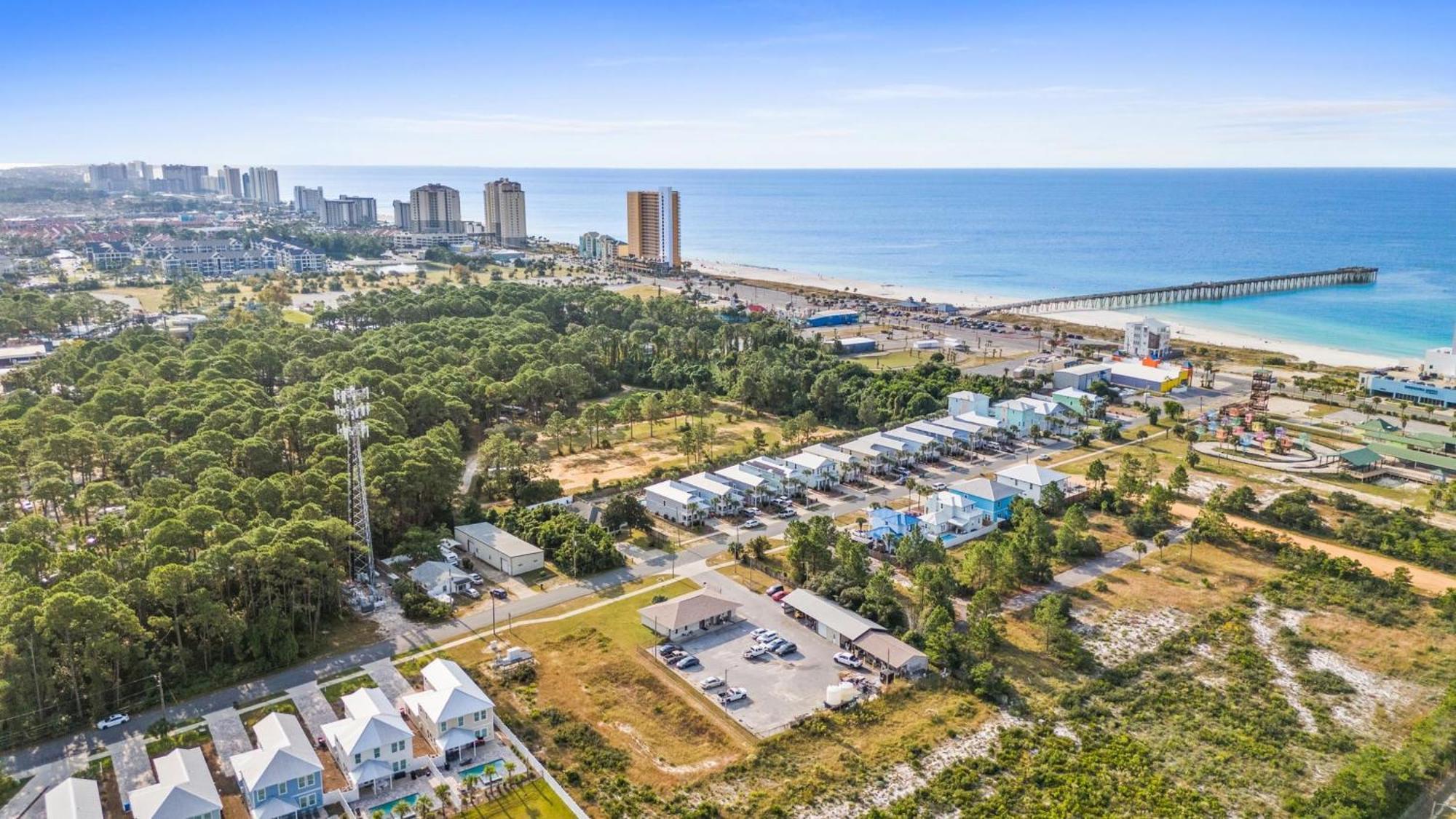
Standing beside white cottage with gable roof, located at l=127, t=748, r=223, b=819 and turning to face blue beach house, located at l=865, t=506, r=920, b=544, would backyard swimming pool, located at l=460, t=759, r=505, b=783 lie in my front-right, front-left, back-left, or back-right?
front-right

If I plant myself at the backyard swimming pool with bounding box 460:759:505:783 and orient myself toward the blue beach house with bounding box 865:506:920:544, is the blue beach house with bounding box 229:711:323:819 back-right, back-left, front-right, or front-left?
back-left

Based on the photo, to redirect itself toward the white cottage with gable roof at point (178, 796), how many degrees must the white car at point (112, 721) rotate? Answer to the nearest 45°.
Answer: approximately 45° to its left

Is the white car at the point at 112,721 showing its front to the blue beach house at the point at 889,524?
no

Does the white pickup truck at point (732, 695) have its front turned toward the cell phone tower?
no

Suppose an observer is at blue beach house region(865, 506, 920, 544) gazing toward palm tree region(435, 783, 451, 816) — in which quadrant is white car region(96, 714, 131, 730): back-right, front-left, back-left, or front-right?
front-right

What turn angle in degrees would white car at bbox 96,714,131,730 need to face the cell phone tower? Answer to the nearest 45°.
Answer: approximately 180°

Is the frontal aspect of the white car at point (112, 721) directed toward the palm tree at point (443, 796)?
no

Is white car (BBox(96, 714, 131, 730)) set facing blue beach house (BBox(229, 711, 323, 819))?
no
